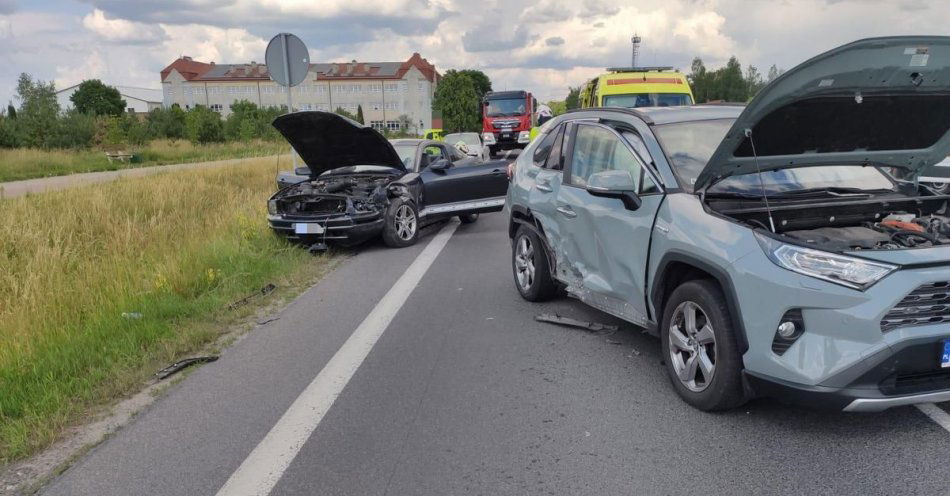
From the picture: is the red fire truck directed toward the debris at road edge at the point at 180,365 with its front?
yes

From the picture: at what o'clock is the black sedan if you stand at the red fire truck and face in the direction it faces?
The black sedan is roughly at 12 o'clock from the red fire truck.

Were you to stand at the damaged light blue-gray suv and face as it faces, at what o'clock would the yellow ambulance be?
The yellow ambulance is roughly at 7 o'clock from the damaged light blue-gray suv.

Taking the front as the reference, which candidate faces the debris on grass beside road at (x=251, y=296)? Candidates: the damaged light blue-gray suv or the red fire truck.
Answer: the red fire truck

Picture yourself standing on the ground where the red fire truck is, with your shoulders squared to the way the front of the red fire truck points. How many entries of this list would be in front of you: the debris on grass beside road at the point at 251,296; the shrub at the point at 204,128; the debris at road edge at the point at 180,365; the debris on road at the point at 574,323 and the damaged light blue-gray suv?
4

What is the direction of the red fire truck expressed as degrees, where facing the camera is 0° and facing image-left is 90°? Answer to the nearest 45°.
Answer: approximately 0°

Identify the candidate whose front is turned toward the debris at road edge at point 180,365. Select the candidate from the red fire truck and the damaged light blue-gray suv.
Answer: the red fire truck

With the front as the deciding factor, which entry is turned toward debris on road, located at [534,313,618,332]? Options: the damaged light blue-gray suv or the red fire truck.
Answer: the red fire truck
